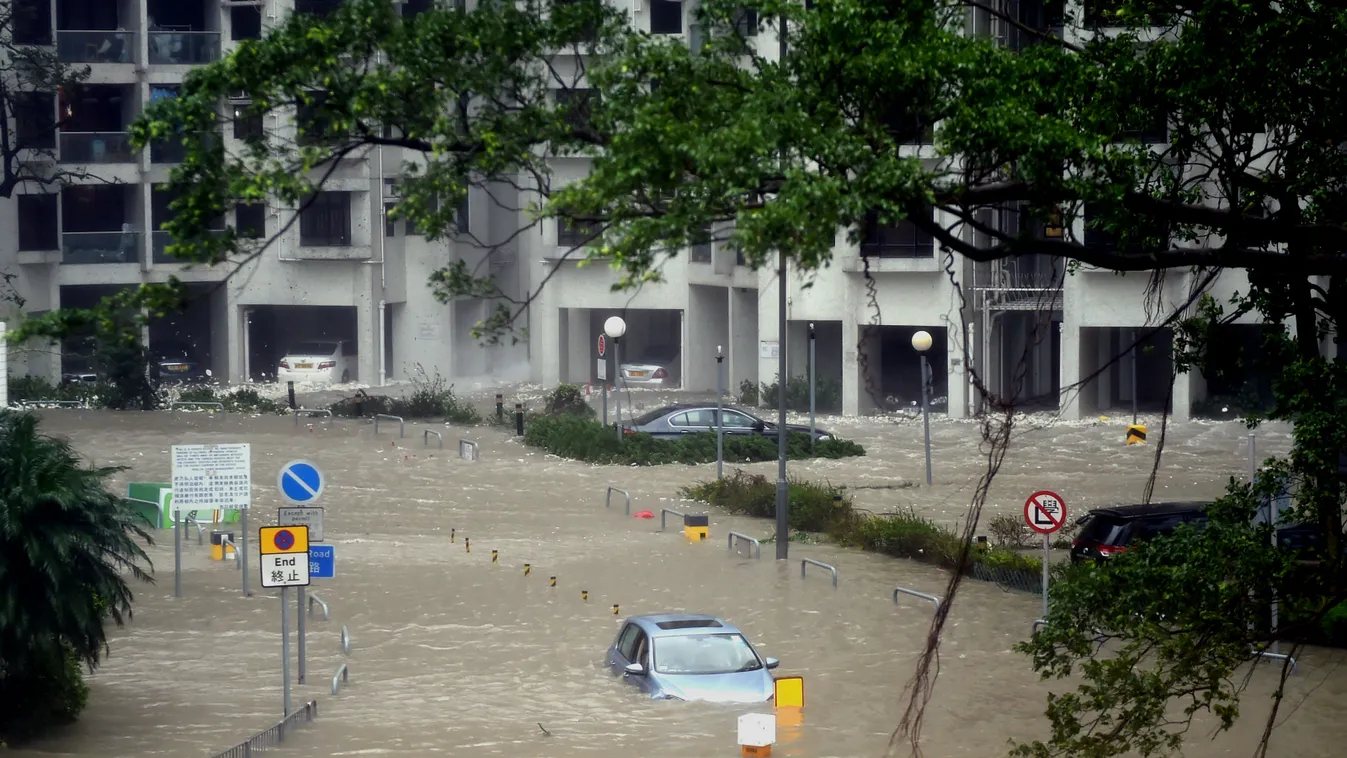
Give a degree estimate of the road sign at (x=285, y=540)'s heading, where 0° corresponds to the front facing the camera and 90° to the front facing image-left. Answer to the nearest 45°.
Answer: approximately 0°

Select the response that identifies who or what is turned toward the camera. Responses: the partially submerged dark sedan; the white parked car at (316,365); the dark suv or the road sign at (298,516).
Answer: the road sign

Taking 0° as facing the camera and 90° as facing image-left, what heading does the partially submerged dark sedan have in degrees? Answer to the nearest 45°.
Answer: approximately 270°

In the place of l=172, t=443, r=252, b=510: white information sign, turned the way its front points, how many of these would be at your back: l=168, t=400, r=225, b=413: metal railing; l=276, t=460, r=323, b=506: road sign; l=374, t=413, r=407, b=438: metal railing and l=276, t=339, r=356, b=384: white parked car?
3

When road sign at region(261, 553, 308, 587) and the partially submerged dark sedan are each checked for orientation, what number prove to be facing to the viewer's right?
1

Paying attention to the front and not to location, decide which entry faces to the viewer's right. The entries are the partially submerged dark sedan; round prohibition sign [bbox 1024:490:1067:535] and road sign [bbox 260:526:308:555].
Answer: the partially submerged dark sedan

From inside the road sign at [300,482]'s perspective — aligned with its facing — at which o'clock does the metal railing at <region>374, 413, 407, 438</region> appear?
The metal railing is roughly at 6 o'clock from the road sign.

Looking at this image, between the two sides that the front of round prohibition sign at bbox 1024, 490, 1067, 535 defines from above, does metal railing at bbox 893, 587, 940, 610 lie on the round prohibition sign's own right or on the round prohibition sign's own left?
on the round prohibition sign's own right

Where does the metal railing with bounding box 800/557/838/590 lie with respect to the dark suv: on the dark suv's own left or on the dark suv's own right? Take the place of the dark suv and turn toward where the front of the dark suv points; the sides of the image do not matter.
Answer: on the dark suv's own left

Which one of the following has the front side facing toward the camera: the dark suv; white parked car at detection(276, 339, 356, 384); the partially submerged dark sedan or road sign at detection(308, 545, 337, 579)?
the road sign
